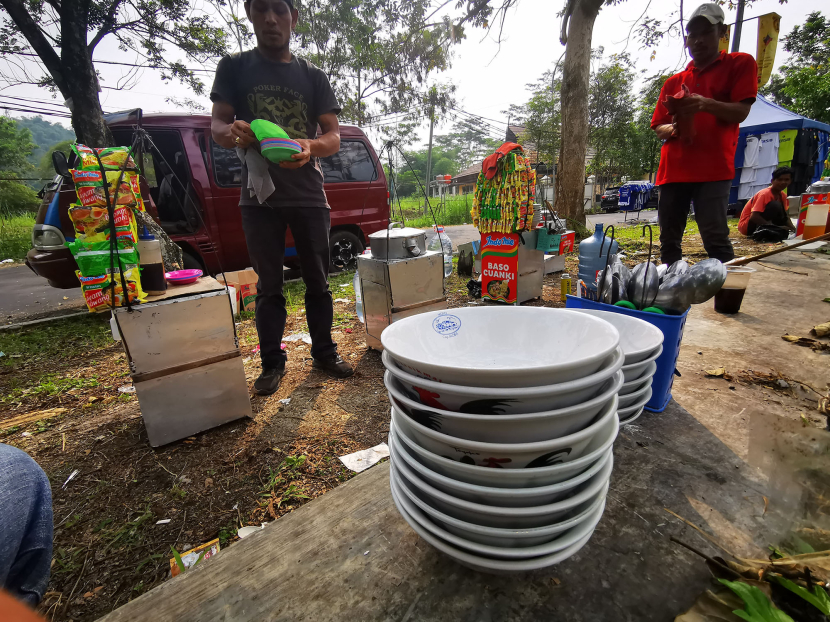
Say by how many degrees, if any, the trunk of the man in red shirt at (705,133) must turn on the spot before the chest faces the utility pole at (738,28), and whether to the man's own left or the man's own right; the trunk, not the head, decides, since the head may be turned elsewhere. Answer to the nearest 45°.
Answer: approximately 135° to the man's own right

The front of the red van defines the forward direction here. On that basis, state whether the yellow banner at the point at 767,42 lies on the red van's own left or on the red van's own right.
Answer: on the red van's own left

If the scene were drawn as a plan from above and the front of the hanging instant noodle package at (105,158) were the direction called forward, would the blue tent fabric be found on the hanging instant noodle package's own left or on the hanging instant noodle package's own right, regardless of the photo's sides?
on the hanging instant noodle package's own left

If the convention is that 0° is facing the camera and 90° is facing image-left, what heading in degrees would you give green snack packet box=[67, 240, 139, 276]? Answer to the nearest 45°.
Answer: approximately 0°

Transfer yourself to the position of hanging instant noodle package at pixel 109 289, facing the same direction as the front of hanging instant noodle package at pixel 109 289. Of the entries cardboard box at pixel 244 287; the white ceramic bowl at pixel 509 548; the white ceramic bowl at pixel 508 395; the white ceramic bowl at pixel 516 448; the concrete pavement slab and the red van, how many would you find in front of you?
4

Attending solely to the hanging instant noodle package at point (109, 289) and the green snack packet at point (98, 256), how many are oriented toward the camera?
2

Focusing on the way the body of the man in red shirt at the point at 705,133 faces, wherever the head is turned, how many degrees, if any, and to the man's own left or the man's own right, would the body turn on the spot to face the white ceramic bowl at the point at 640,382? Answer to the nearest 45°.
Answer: approximately 45° to the man's own left

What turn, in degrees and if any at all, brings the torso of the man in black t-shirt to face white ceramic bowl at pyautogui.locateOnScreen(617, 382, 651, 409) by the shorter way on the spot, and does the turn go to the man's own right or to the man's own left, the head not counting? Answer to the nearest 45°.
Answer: approximately 45° to the man's own left

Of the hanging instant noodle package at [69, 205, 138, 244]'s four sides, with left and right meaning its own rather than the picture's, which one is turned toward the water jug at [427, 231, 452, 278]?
left

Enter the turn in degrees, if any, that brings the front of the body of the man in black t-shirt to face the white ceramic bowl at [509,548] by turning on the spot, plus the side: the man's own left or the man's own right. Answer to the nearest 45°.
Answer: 0° — they already face it
